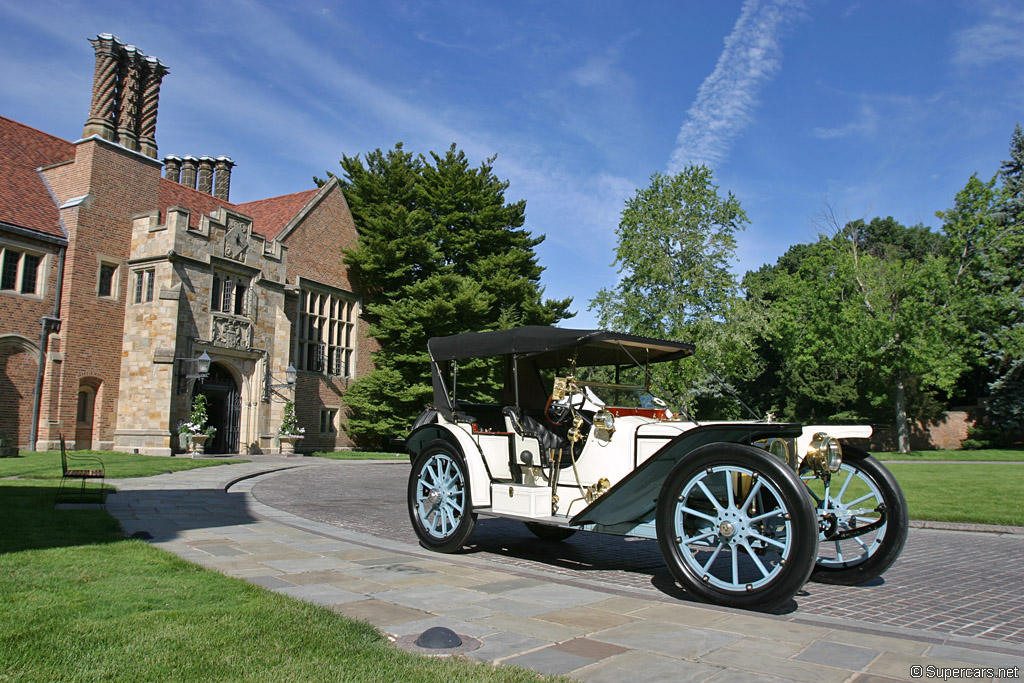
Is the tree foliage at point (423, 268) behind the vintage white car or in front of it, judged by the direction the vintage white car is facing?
behind

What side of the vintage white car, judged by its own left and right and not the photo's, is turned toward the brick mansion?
back

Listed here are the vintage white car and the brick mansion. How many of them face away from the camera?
0

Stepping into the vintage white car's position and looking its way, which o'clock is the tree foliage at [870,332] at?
The tree foliage is roughly at 8 o'clock from the vintage white car.

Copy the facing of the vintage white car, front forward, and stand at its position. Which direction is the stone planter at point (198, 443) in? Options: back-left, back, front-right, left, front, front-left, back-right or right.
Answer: back

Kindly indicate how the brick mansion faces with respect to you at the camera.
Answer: facing the viewer and to the right of the viewer

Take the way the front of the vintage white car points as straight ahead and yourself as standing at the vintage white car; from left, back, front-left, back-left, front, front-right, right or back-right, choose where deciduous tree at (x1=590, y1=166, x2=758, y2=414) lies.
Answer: back-left

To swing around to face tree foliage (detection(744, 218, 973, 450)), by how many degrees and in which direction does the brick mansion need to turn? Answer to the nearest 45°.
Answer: approximately 45° to its left

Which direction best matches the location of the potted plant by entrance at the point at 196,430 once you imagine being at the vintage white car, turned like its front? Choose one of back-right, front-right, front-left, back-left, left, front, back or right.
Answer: back
